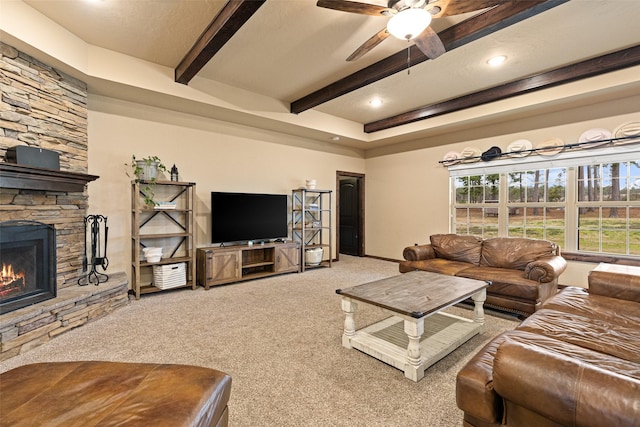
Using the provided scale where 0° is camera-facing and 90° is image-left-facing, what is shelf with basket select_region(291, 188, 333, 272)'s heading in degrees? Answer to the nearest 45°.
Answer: approximately 315°

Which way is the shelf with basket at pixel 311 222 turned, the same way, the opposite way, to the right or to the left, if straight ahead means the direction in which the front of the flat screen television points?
the same way

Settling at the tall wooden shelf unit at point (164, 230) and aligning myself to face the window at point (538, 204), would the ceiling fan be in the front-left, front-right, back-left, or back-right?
front-right

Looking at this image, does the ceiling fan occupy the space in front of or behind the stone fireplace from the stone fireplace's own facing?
in front

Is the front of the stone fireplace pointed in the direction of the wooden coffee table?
yes

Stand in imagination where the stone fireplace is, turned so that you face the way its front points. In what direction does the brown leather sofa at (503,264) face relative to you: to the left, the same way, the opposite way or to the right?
the opposite way

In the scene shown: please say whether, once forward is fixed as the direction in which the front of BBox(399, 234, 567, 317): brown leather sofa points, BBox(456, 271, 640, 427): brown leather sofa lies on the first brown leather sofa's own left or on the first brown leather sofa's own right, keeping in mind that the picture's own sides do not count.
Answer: on the first brown leather sofa's own left

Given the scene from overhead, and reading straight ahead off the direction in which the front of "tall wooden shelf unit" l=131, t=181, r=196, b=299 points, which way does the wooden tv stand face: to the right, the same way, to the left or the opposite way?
the same way

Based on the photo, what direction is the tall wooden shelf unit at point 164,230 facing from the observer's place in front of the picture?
facing the viewer and to the right of the viewer

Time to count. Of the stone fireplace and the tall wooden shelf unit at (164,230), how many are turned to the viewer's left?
0

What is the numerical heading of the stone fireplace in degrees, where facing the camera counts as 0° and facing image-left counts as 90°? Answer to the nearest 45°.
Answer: approximately 315°

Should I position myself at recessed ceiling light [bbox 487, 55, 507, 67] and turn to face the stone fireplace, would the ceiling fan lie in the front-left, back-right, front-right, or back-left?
front-left

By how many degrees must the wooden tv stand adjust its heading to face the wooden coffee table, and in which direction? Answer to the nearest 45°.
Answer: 0° — it already faces it

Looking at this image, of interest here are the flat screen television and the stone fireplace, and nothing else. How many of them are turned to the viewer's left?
0

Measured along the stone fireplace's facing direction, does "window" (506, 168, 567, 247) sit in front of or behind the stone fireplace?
in front

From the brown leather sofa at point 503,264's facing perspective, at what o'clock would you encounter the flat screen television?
The flat screen television is roughly at 1 o'clock from the brown leather sofa.

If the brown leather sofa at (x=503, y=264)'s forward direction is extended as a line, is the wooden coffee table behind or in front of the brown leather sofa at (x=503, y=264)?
in front

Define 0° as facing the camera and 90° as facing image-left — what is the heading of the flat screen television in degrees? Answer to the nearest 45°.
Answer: approximately 315°

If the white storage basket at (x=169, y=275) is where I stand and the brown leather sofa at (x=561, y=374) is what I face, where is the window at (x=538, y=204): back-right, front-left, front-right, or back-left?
front-left
